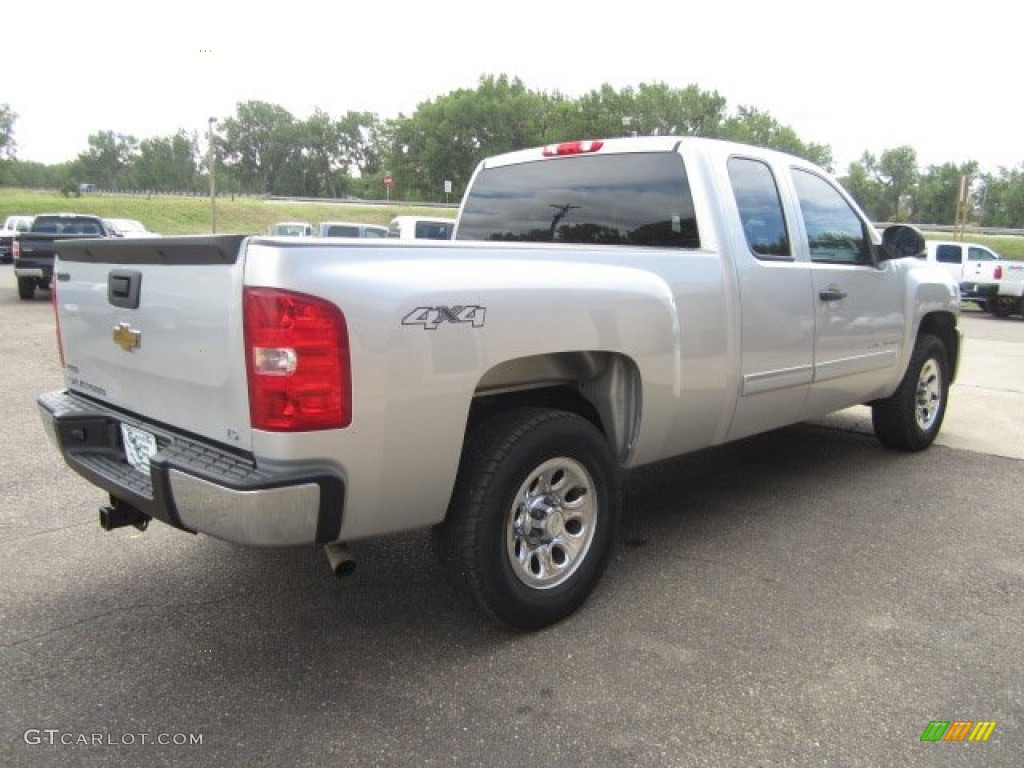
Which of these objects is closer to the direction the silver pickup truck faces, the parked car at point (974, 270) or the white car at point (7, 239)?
the parked car

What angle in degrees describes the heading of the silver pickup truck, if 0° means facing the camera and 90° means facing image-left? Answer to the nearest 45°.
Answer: approximately 225°

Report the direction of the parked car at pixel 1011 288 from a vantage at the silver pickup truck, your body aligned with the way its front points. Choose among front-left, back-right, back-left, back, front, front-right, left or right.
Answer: front

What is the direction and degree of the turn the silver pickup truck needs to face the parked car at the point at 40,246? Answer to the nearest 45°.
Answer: approximately 90° to its left

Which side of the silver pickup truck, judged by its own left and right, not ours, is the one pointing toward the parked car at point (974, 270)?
front

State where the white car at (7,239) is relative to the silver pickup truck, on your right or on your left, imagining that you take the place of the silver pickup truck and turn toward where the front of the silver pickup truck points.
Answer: on your left

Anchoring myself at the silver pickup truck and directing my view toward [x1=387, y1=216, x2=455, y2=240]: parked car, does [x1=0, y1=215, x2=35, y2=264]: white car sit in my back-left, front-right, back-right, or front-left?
front-left

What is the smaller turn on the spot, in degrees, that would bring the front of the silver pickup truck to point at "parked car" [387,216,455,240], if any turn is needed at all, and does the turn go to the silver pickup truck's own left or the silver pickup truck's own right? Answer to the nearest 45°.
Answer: approximately 45° to the silver pickup truck's own left
